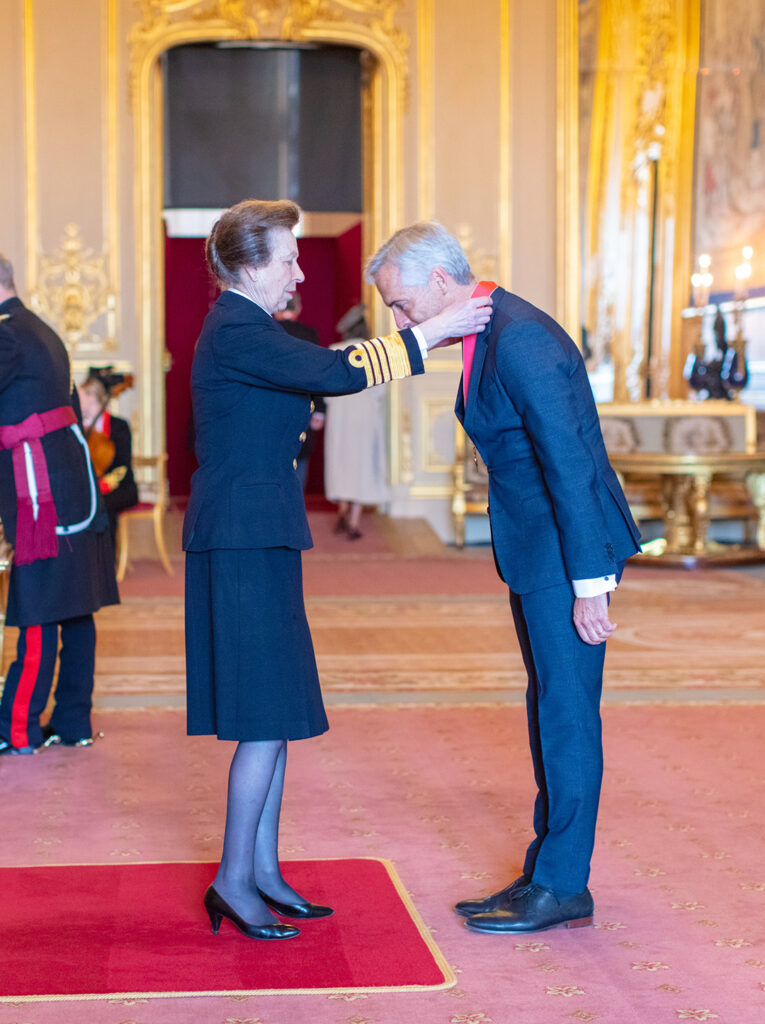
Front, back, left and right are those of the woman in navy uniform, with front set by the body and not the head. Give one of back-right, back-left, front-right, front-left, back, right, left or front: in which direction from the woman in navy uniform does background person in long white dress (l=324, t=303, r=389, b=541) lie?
left

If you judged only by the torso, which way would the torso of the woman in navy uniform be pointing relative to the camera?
to the viewer's right

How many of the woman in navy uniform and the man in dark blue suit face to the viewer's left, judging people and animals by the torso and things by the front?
1

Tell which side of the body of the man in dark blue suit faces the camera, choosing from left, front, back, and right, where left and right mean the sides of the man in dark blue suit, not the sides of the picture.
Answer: left

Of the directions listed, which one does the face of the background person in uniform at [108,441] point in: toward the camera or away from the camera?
toward the camera

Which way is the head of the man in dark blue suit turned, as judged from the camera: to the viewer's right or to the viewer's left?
to the viewer's left

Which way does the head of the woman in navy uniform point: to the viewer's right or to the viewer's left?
to the viewer's right

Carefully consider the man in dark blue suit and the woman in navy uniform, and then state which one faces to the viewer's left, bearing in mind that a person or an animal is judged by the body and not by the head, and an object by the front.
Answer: the man in dark blue suit
